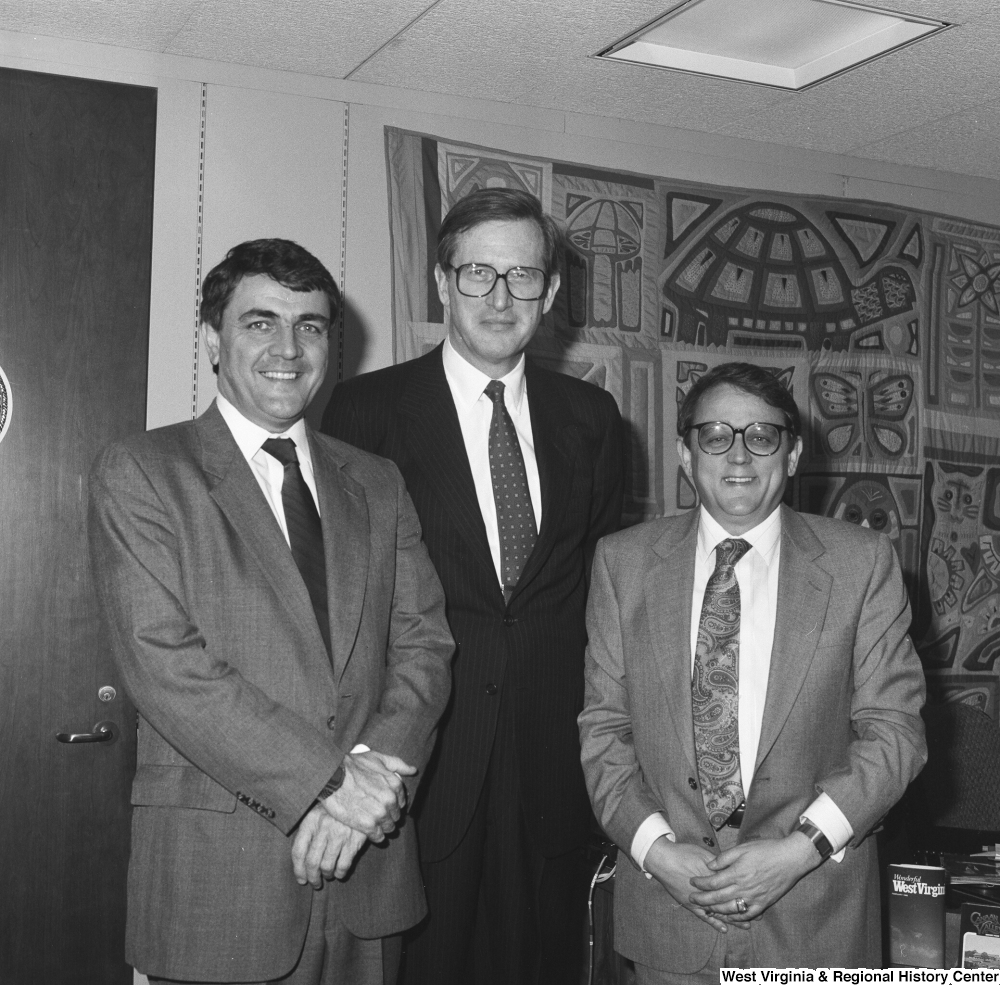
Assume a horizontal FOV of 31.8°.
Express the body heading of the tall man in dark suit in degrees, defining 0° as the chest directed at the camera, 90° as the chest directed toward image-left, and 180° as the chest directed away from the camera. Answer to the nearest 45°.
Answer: approximately 0°

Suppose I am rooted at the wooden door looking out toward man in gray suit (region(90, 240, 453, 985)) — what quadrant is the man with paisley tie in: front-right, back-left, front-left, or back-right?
front-left

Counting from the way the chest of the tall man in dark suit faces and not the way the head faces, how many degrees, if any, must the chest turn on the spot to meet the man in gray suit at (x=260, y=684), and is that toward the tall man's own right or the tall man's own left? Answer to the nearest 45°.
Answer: approximately 45° to the tall man's own right

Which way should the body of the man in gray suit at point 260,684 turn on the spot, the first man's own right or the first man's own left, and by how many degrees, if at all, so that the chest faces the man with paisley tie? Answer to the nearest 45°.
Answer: approximately 45° to the first man's own left

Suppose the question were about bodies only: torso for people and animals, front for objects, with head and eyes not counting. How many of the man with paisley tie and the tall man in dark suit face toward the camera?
2

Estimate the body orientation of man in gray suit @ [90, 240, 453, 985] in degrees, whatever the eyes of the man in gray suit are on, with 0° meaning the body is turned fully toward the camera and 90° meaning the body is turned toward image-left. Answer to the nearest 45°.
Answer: approximately 315°

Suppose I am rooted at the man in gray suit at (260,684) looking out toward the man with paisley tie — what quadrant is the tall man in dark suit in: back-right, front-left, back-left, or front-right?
front-left

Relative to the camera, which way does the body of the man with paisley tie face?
toward the camera
